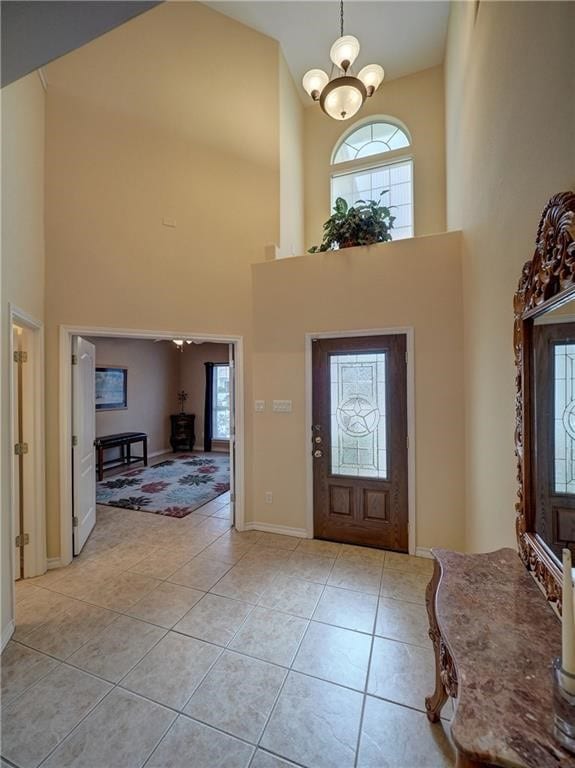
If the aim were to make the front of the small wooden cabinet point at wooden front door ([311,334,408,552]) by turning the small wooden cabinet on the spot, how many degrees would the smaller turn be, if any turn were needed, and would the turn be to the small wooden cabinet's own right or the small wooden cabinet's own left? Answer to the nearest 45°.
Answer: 0° — it already faces it

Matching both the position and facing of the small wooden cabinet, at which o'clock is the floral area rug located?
The floral area rug is roughly at 12 o'clock from the small wooden cabinet.

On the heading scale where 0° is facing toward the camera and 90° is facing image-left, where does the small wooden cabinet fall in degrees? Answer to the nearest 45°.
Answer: approximately 0°

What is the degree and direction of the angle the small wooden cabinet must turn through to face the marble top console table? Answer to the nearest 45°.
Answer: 0° — it already faces it

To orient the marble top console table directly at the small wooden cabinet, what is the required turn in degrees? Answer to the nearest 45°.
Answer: approximately 45° to its right

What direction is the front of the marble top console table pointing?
to the viewer's left

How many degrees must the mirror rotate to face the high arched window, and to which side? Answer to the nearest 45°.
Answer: approximately 90° to its right

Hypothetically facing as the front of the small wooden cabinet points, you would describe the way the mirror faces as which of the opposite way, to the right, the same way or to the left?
to the right

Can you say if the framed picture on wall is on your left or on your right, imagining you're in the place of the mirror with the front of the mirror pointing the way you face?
on your right
